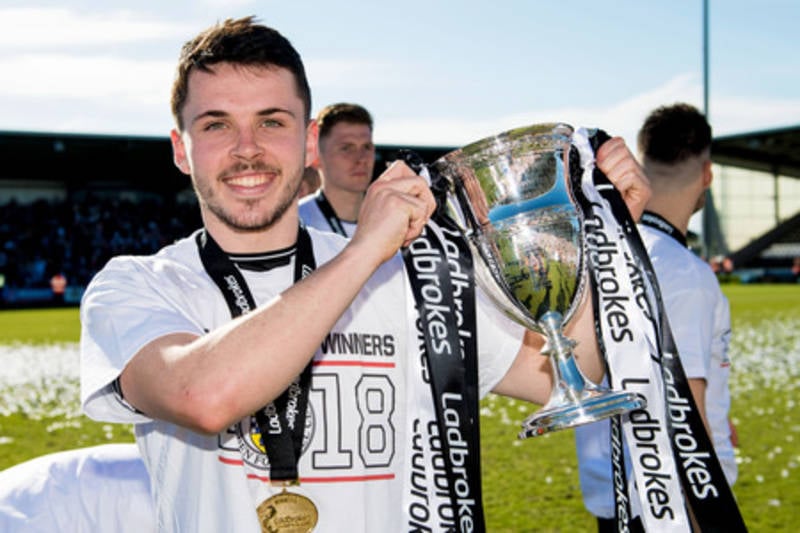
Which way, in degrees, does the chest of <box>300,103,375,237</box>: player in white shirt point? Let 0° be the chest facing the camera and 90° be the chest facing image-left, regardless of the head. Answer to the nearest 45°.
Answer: approximately 315°

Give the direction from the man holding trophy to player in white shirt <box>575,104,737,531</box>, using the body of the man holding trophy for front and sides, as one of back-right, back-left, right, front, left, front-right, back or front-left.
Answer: back-left

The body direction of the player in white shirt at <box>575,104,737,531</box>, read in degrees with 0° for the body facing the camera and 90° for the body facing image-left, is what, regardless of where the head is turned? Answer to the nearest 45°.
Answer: approximately 225°

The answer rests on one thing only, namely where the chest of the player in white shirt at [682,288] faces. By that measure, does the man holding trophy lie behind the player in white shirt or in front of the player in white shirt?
behind

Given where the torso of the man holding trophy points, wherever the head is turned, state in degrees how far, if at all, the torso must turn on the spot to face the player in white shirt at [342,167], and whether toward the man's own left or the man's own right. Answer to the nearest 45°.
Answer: approximately 180°

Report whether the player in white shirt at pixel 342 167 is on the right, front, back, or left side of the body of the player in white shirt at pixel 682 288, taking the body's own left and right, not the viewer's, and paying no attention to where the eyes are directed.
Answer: left

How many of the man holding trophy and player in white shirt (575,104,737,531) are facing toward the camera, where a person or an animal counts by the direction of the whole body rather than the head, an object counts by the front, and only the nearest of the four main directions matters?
1

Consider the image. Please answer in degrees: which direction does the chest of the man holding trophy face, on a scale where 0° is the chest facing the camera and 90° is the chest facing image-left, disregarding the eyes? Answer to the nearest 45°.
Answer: approximately 0°
